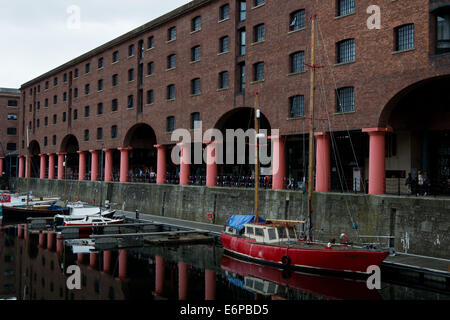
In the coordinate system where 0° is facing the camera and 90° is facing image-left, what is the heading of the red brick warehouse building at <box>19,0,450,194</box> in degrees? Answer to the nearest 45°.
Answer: approximately 45°
